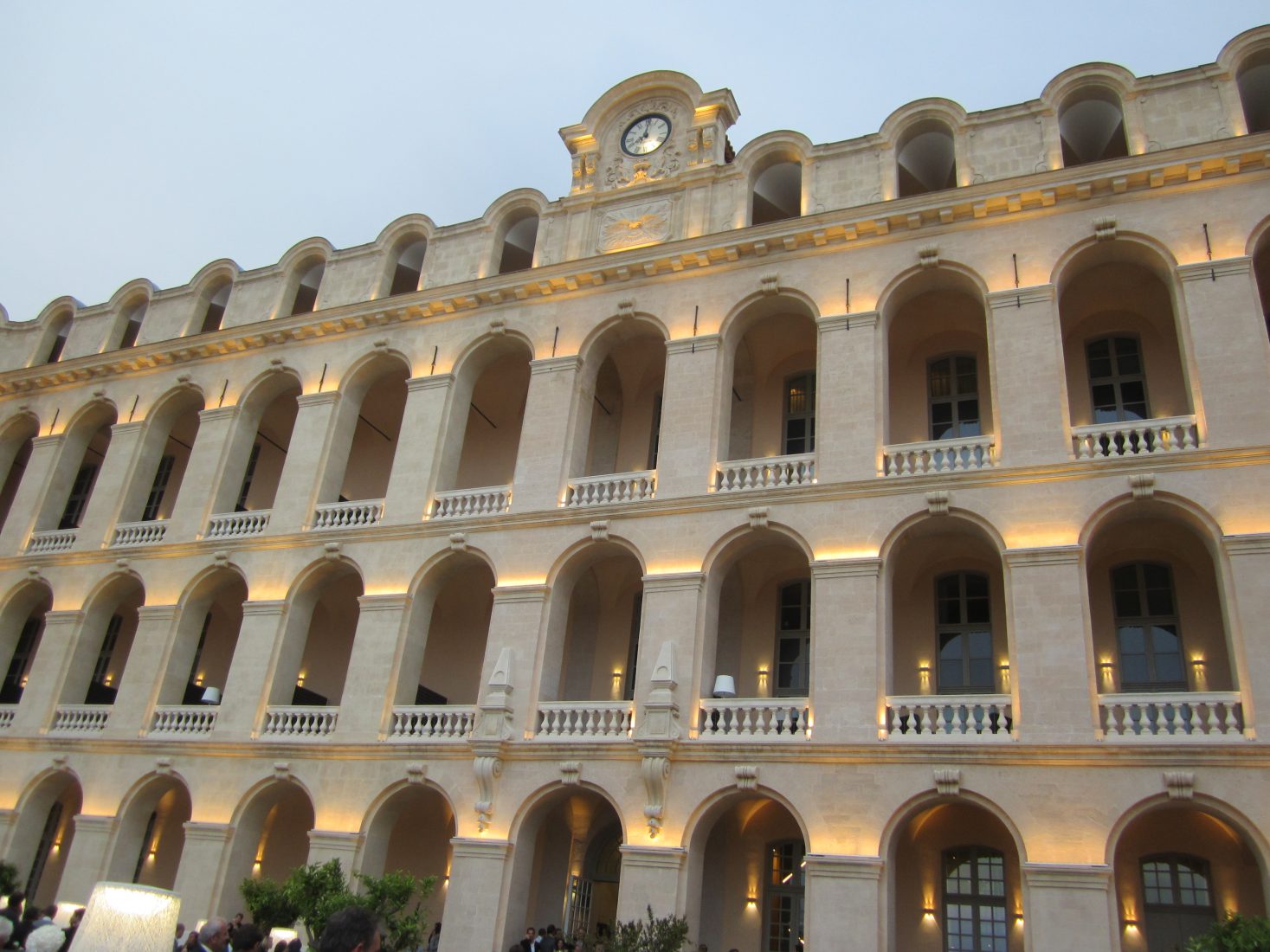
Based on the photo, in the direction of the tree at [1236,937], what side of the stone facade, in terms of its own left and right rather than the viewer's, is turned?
left

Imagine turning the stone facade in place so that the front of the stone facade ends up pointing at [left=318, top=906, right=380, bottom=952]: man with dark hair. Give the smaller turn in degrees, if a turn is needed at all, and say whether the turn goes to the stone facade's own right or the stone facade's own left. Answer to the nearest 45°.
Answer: approximately 45° to the stone facade's own left

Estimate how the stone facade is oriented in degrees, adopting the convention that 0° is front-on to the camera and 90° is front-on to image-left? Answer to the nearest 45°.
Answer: approximately 45°

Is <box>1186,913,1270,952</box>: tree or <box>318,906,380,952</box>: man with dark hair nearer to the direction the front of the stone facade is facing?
the man with dark hair
